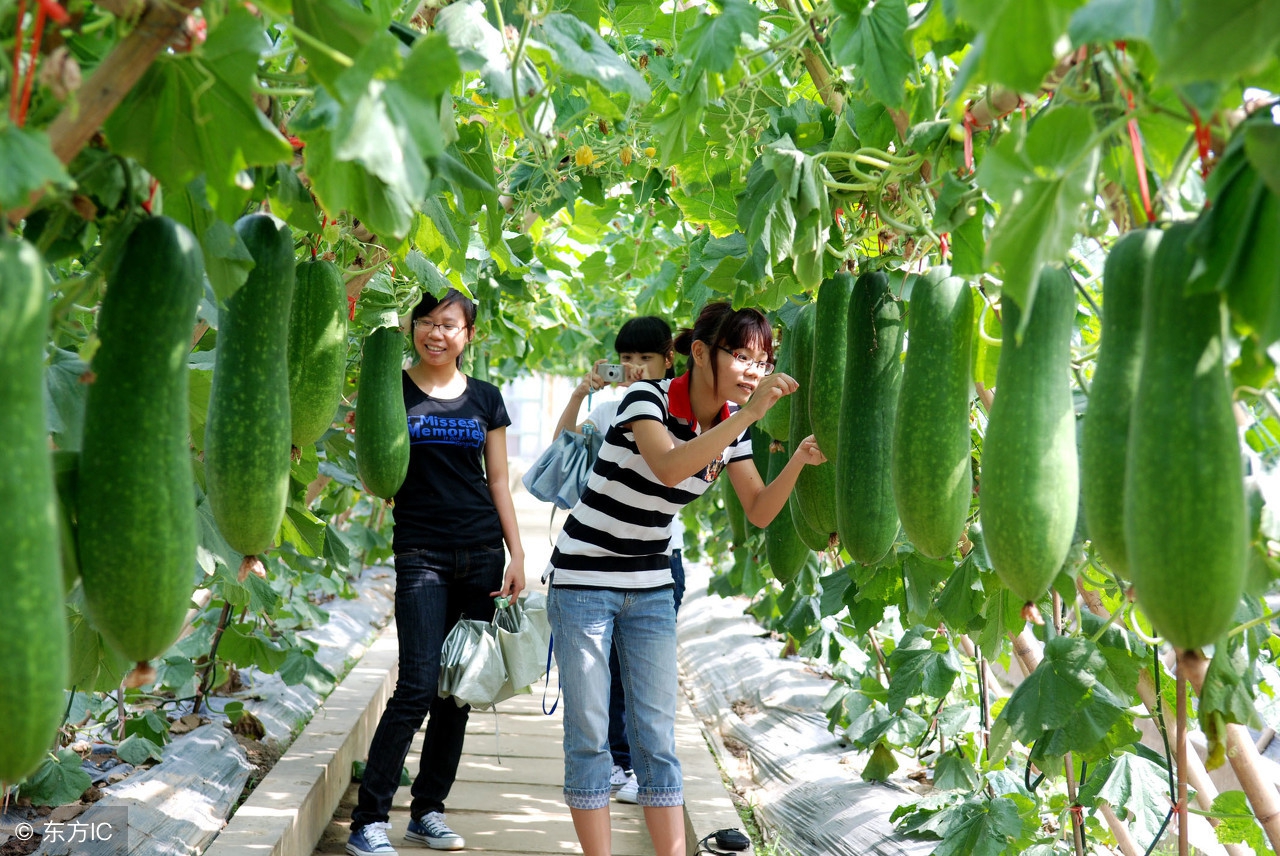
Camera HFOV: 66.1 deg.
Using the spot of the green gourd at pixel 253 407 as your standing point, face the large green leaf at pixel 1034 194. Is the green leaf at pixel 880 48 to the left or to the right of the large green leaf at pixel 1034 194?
left

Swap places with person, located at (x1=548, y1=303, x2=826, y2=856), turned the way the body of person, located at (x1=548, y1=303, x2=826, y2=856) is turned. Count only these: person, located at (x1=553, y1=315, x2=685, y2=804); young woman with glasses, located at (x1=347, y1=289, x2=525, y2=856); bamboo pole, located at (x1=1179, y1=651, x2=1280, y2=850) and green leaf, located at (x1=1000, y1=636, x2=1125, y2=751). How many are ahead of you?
2

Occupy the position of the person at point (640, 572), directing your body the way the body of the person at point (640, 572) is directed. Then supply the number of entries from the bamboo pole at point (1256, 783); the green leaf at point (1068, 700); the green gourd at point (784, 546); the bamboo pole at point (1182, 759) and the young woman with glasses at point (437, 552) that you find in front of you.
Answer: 4

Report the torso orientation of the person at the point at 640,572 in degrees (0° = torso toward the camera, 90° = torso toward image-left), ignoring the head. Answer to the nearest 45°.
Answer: approximately 315°

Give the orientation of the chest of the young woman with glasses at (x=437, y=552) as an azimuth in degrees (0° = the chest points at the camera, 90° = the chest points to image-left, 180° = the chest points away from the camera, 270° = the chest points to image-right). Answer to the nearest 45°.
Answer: approximately 0°
